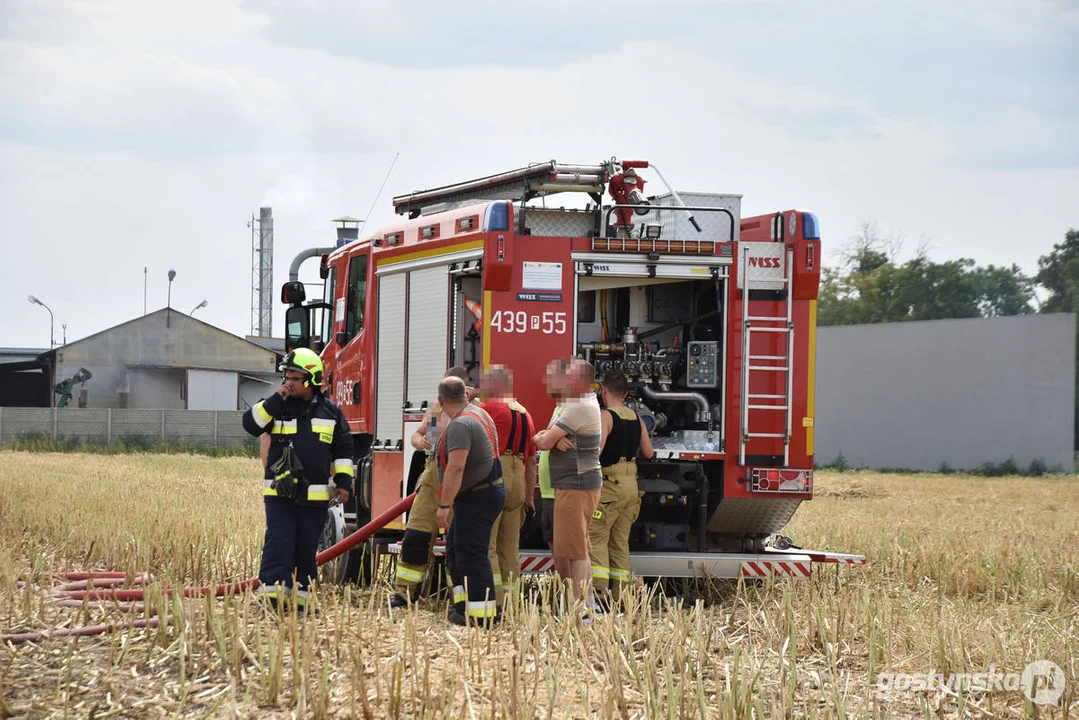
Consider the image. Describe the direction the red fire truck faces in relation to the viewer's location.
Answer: facing away from the viewer and to the left of the viewer

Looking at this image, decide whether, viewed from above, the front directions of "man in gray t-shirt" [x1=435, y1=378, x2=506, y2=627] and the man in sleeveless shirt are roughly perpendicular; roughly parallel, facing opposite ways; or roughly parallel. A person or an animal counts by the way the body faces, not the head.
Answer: roughly parallel

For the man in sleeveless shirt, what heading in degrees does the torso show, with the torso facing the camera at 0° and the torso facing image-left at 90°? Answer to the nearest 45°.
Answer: approximately 135°

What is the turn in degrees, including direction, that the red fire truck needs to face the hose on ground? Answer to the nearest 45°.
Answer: approximately 90° to its left

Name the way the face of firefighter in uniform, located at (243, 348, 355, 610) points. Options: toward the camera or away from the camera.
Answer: toward the camera

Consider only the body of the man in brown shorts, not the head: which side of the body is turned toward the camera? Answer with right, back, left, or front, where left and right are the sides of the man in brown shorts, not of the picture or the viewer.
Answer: left

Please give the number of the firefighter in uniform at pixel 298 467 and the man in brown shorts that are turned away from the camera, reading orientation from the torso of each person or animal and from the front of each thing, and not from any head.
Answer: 0

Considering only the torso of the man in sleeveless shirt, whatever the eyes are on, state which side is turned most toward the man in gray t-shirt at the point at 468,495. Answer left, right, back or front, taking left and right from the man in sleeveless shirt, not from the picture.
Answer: left

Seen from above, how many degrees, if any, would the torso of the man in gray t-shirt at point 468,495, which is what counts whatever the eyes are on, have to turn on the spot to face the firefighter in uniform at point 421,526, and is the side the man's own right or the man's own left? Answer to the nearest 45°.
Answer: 0° — they already face them

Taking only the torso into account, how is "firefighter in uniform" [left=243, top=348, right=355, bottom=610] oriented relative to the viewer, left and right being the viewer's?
facing the viewer and to the left of the viewer

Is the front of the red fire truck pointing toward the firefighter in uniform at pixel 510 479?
no

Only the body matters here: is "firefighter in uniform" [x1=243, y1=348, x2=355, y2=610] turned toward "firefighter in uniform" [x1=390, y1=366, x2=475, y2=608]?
no

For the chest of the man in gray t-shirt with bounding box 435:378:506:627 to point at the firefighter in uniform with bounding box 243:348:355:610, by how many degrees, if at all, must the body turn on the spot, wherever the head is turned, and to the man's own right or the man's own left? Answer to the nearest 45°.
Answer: approximately 45° to the man's own left

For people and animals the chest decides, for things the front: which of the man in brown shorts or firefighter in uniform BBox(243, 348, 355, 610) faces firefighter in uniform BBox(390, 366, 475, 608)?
the man in brown shorts
